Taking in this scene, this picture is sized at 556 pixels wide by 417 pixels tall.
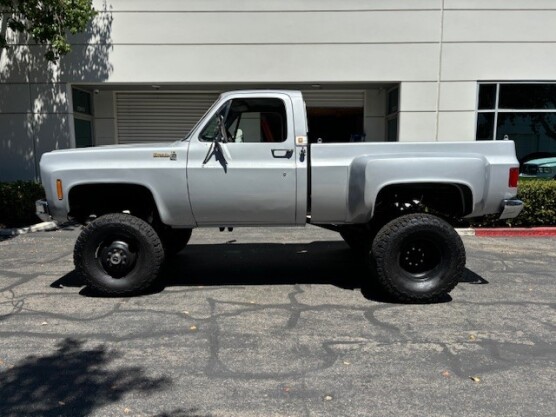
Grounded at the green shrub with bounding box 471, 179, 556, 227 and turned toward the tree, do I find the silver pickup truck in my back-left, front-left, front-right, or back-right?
front-left

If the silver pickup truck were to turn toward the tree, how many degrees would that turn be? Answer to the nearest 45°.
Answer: approximately 45° to its right

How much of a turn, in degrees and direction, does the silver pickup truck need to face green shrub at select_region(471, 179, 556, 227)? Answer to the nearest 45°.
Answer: approximately 135° to its right

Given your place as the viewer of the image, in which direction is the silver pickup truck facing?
facing to the left of the viewer

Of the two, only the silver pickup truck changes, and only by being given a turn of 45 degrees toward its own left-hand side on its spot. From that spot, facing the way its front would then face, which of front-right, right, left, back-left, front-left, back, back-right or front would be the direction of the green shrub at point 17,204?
right

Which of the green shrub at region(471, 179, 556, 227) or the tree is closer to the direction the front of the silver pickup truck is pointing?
the tree
